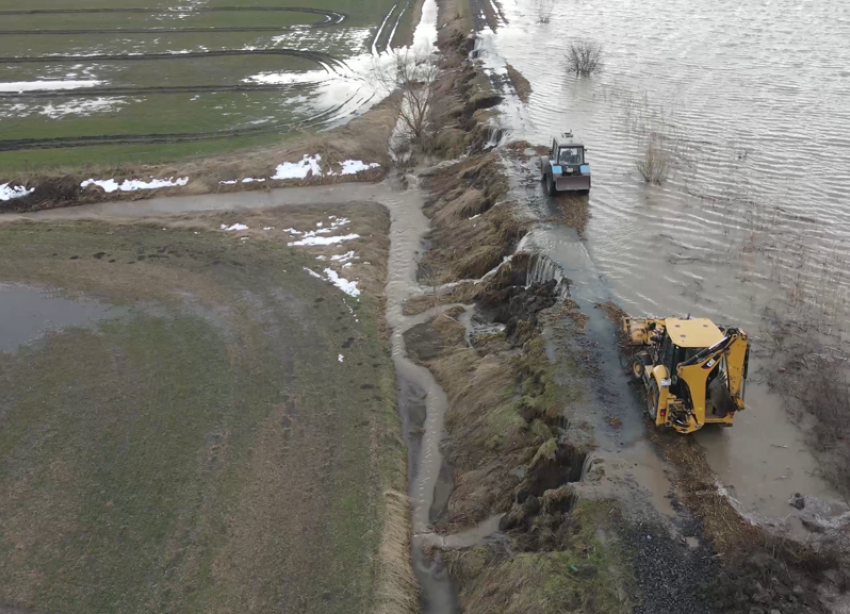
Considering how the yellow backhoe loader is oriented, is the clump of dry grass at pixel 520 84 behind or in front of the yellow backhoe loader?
in front

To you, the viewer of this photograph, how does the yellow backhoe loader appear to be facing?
facing away from the viewer and to the left of the viewer

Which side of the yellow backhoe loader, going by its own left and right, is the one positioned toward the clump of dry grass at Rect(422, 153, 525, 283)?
front

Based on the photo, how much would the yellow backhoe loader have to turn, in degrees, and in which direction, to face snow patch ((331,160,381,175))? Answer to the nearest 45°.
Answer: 0° — it already faces it

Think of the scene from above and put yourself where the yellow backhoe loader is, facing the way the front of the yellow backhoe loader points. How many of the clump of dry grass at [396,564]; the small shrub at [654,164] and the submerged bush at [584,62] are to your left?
1

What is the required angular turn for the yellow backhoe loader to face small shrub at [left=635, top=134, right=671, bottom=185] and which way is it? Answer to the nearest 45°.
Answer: approximately 45° to its right

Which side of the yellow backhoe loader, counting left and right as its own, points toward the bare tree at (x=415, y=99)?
front

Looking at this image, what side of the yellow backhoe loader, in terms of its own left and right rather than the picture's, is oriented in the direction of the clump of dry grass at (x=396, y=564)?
left

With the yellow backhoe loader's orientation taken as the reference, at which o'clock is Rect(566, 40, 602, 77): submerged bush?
The submerged bush is roughly at 1 o'clock from the yellow backhoe loader.
